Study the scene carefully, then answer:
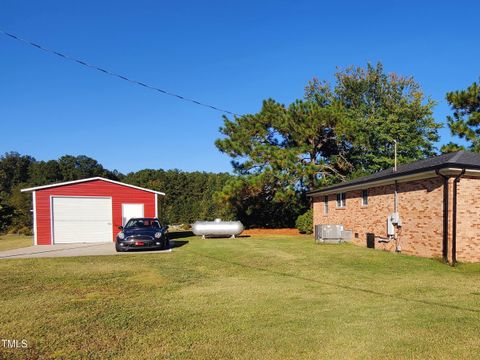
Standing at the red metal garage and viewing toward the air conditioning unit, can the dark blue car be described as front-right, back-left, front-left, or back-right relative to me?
front-right

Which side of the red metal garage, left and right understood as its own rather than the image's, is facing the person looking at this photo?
front

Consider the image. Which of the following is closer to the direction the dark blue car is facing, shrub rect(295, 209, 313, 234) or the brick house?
the brick house

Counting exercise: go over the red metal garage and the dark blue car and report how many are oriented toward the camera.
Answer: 2

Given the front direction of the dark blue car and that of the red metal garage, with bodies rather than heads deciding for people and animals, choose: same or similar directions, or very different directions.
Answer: same or similar directions

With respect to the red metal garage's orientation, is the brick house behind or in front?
in front

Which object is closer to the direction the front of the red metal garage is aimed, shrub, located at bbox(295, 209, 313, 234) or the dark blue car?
the dark blue car

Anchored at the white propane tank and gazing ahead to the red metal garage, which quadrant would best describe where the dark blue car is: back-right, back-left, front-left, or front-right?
front-left
